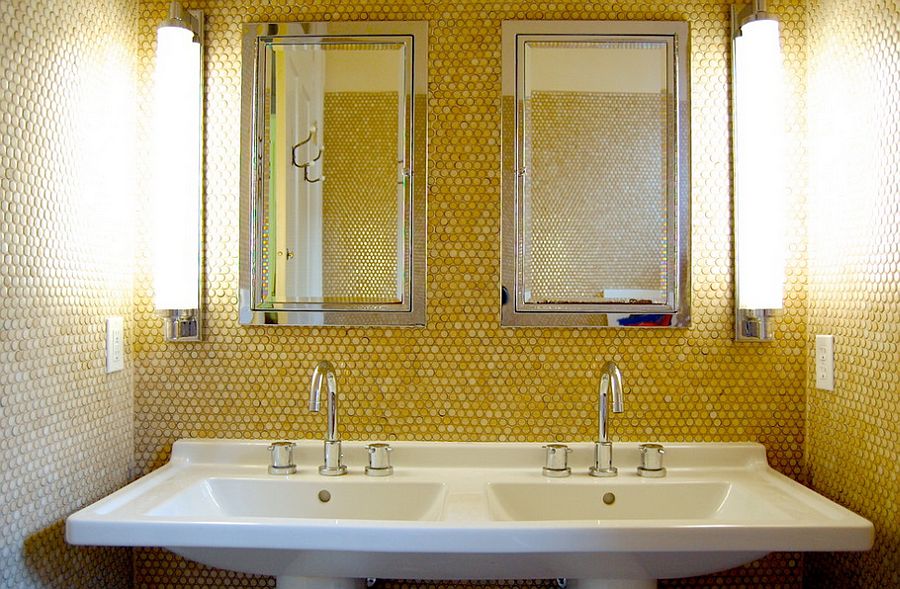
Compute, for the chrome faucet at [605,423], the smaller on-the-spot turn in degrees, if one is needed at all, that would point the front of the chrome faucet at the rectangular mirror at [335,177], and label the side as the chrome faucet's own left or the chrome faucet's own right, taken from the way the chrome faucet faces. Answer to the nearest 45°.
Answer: approximately 135° to the chrome faucet's own right

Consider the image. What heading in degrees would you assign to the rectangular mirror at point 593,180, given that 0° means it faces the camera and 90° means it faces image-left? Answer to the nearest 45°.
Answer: approximately 0°

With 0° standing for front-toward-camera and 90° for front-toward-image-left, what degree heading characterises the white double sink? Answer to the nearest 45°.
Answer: approximately 0°

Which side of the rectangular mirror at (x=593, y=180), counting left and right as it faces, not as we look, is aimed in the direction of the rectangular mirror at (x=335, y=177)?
right

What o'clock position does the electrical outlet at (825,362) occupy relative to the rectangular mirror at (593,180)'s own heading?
The electrical outlet is roughly at 9 o'clock from the rectangular mirror.

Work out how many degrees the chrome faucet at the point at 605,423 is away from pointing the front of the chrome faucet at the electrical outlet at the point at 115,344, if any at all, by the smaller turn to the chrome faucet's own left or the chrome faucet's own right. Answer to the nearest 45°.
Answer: approximately 135° to the chrome faucet's own right

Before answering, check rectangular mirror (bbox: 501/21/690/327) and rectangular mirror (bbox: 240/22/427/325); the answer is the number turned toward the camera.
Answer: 2

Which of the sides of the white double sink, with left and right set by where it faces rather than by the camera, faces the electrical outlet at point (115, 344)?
right

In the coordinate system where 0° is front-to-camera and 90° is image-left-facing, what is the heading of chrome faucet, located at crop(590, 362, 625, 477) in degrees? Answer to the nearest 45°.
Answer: approximately 315°

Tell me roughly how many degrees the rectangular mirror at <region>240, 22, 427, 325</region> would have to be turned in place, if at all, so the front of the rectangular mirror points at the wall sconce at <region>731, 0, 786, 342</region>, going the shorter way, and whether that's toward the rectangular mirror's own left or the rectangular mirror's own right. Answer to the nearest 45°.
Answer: approximately 90° to the rectangular mirror's own left
